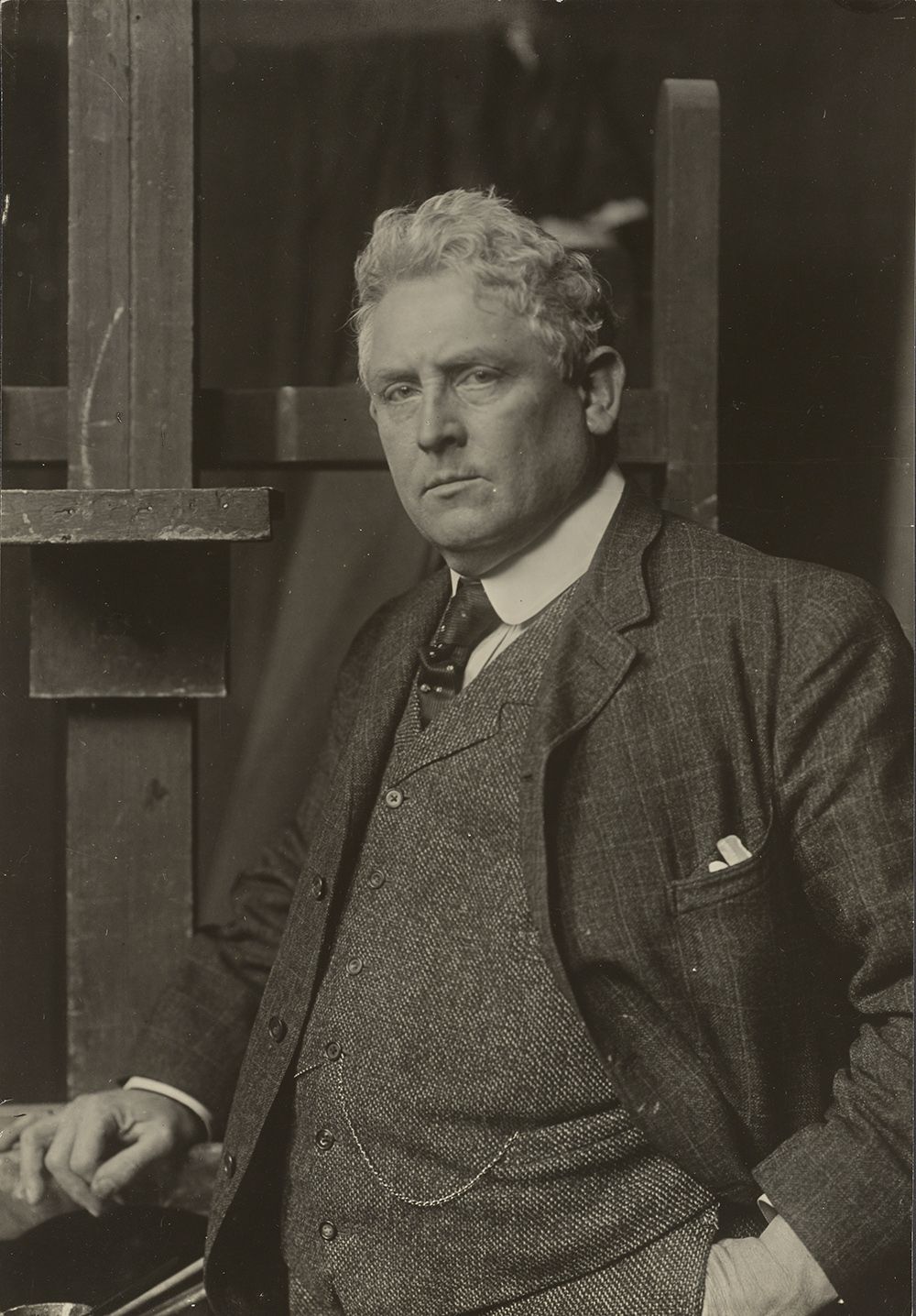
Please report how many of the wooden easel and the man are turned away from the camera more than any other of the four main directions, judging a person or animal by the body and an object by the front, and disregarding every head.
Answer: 0

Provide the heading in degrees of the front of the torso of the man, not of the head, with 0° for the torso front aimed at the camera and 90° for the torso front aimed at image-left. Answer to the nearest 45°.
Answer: approximately 45°

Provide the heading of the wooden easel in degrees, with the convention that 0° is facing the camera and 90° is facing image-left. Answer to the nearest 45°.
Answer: approximately 0°

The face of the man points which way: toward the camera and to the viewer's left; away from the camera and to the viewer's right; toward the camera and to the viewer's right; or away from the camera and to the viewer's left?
toward the camera and to the viewer's left
